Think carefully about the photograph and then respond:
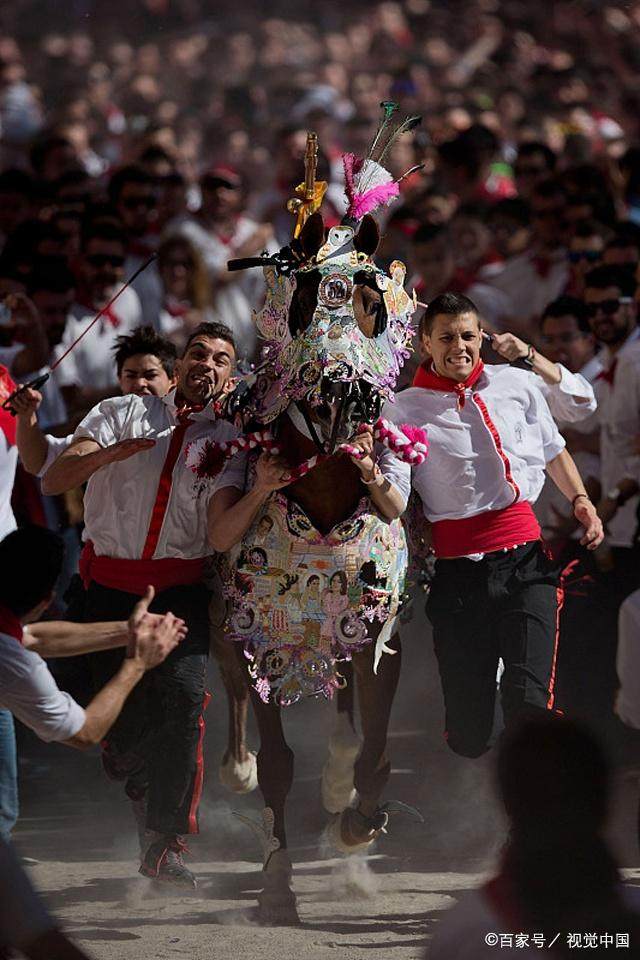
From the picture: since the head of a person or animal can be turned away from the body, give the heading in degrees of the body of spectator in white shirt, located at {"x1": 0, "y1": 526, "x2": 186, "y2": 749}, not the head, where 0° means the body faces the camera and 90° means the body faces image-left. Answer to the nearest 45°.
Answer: approximately 225°

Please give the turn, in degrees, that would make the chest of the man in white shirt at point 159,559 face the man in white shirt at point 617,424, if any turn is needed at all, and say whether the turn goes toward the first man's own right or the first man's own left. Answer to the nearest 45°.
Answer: approximately 135° to the first man's own left

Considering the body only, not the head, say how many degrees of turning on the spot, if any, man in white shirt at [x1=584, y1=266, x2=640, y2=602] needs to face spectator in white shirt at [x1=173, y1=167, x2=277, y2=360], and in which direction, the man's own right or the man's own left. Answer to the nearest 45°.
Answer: approximately 90° to the man's own right

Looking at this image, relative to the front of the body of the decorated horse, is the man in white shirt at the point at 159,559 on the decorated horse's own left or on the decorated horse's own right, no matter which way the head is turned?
on the decorated horse's own right

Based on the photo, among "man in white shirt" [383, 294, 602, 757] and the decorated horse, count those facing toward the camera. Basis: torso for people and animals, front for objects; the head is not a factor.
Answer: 2

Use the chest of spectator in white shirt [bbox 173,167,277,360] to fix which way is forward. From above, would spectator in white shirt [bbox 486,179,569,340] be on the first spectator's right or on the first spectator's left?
on the first spectator's left

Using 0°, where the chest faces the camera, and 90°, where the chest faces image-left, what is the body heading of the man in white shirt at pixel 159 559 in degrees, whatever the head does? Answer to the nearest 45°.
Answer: approximately 0°

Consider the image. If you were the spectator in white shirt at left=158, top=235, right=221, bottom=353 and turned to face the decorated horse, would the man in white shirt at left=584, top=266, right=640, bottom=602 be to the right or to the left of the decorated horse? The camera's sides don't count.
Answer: left

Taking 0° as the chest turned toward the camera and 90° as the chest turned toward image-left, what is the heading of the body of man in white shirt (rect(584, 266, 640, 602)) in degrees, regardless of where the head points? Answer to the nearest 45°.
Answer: approximately 45°

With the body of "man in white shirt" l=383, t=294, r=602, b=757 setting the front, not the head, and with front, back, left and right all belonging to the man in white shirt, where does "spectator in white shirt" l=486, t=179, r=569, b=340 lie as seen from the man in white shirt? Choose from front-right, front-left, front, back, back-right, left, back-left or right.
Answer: back
